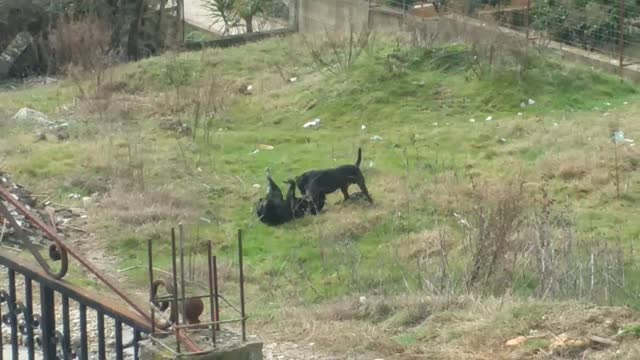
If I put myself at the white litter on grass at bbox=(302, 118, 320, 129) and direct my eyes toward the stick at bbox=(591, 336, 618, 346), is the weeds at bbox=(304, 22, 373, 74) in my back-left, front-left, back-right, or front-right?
back-left

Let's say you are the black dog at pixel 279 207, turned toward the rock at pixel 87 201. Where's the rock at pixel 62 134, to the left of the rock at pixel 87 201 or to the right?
right
